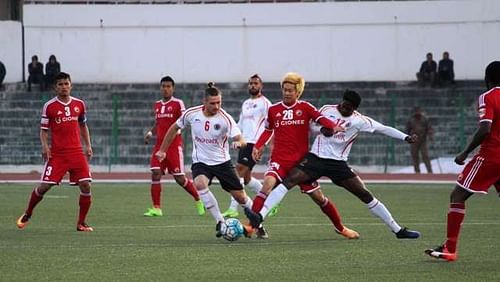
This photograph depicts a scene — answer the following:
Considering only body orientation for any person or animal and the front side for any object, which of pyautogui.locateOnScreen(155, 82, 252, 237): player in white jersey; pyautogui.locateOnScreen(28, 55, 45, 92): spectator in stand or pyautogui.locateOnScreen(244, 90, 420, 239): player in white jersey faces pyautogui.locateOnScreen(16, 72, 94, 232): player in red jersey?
the spectator in stand

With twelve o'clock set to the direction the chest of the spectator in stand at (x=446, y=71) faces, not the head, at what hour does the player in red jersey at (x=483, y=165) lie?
The player in red jersey is roughly at 12 o'clock from the spectator in stand.

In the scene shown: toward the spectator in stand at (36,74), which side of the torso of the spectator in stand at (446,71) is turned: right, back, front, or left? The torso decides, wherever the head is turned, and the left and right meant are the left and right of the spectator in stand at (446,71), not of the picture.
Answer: right

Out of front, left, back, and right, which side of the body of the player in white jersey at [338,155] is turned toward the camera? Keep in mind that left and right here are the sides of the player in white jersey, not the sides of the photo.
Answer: front

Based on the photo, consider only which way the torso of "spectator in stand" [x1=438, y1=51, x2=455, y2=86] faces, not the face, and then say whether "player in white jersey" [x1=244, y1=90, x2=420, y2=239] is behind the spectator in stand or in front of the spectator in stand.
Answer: in front

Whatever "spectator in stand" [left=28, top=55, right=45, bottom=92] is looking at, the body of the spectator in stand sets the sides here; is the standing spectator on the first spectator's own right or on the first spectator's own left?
on the first spectator's own left

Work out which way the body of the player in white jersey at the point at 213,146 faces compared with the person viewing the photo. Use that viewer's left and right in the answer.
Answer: facing the viewer

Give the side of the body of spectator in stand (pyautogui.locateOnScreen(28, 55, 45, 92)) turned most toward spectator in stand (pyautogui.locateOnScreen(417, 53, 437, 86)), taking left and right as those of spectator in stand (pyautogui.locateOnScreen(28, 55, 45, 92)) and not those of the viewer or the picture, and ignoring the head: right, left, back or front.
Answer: left

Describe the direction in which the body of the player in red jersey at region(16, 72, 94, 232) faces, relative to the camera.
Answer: toward the camera

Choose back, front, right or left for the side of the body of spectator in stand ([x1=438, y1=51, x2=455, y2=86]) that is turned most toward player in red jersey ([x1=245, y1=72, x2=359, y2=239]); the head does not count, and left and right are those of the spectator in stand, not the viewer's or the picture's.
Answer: front

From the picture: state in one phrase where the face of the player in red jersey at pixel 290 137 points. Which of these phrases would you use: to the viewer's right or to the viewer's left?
to the viewer's left
